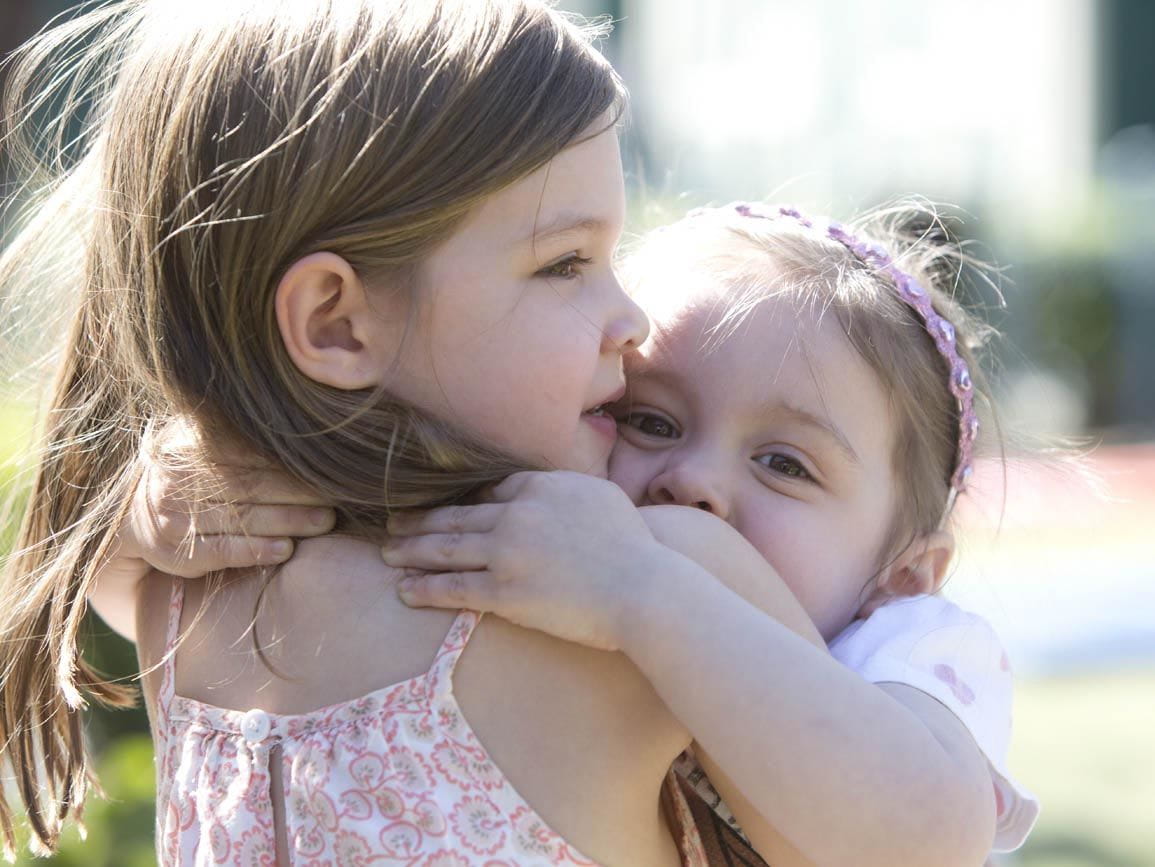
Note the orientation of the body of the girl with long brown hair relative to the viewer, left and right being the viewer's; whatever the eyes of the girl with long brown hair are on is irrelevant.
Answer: facing away from the viewer and to the right of the viewer

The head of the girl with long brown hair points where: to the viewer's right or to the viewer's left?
to the viewer's right

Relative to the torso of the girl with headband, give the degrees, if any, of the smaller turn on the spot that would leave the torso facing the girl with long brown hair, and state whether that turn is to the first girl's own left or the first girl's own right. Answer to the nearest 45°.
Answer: approximately 45° to the first girl's own right

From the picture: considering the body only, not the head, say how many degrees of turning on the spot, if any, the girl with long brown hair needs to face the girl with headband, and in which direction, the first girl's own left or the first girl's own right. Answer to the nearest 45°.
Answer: approximately 45° to the first girl's own right

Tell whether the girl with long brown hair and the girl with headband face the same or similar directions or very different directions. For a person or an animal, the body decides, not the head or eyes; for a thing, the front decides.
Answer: very different directions
